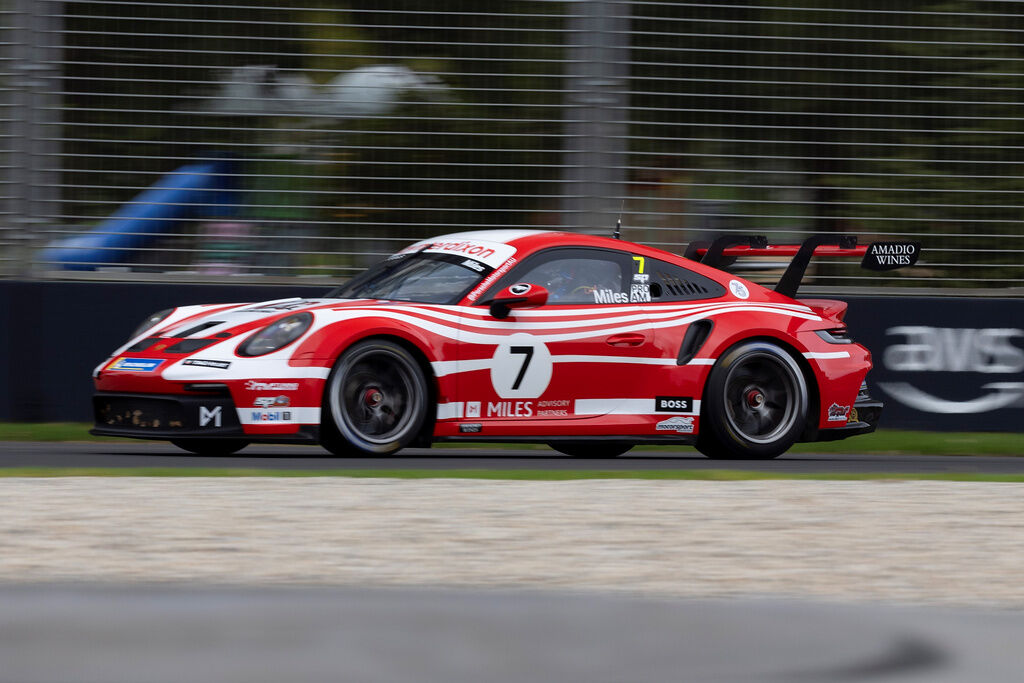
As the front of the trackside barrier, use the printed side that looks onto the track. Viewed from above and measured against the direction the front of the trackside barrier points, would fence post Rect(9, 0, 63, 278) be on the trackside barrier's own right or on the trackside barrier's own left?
on the trackside barrier's own right

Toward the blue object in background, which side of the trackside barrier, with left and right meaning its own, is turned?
back

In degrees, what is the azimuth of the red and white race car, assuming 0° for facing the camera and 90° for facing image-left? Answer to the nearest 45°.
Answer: approximately 45°

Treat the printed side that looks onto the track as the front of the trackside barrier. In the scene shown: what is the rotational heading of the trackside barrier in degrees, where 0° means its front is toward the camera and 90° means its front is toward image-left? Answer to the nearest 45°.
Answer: approximately 0°

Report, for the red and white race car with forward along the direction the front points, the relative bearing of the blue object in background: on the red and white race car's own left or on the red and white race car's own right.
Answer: on the red and white race car's own right

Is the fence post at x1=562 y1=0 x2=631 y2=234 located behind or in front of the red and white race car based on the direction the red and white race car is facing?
behind

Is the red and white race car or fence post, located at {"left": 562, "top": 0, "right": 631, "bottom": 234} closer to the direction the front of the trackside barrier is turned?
the red and white race car
